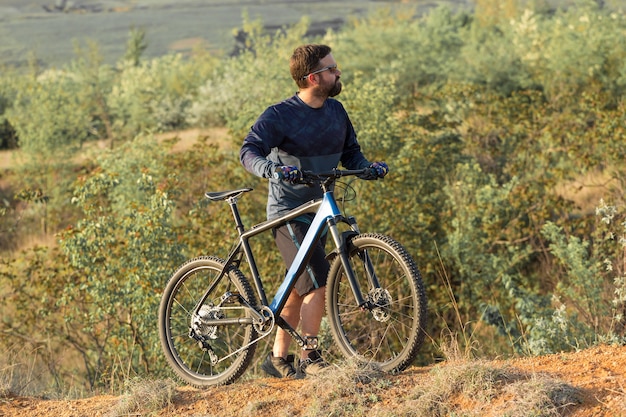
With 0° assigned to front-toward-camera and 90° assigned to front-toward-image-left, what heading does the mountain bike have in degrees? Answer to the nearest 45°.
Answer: approximately 315°
